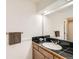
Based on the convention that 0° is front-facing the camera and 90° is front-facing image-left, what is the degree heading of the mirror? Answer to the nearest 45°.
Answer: approximately 45°
